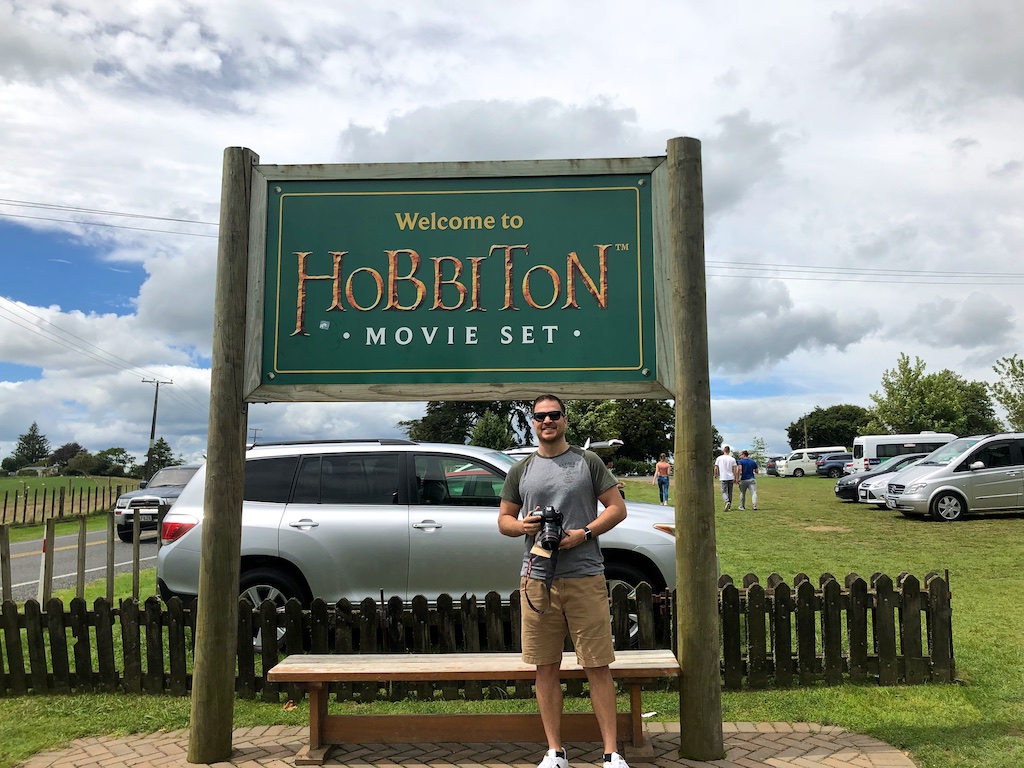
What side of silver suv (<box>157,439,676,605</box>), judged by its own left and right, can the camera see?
right

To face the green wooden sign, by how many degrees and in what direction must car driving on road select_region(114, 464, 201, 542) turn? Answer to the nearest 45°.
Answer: approximately 45° to its left

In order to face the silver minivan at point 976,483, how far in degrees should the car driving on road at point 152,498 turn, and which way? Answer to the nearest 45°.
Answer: approximately 135° to its left

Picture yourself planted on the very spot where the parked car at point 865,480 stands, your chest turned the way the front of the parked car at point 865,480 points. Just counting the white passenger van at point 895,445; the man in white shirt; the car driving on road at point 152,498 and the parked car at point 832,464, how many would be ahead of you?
2

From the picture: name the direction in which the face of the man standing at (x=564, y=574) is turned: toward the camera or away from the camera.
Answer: toward the camera

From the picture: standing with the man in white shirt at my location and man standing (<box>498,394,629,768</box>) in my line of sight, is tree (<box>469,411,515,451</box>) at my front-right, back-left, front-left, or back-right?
back-right

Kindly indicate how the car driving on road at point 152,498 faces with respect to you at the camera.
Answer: facing the viewer and to the left of the viewer

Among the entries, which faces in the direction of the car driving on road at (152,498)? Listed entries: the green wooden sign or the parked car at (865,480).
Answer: the parked car at (865,480)

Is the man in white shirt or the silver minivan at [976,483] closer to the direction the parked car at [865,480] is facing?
the man in white shirt

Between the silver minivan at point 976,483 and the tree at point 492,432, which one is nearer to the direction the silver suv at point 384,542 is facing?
the silver minivan

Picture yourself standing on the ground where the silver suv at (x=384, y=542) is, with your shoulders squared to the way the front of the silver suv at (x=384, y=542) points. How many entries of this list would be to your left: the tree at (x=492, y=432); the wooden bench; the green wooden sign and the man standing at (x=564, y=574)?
1

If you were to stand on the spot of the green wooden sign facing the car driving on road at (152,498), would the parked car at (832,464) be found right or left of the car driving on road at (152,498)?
right

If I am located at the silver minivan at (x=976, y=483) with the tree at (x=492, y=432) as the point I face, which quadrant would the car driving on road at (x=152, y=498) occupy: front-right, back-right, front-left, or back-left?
front-left

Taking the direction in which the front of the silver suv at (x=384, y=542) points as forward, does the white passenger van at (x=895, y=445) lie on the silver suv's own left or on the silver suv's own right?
on the silver suv's own left
